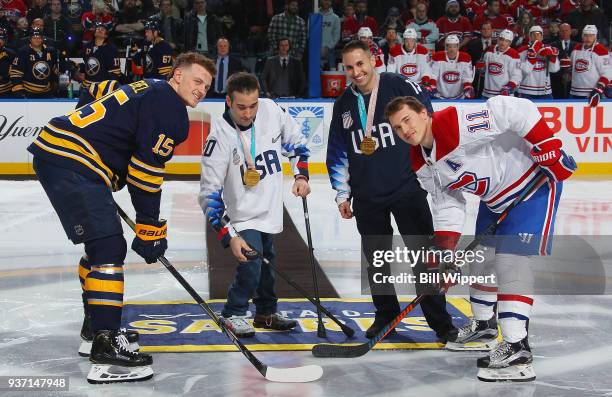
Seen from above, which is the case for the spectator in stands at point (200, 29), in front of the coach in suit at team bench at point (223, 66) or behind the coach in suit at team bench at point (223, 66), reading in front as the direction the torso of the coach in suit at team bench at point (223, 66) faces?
behind

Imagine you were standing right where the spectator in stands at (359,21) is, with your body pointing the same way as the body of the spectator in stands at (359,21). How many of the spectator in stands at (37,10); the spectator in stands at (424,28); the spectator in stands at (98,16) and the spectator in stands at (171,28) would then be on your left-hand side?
1

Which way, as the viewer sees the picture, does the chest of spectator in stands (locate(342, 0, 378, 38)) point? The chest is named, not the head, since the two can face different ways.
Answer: toward the camera

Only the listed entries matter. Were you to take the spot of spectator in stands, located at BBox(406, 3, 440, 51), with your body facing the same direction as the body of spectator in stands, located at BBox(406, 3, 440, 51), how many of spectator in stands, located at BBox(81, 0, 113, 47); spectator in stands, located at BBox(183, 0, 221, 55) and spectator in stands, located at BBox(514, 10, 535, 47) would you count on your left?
1

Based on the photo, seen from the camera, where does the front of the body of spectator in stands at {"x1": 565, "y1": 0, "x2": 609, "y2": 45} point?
toward the camera

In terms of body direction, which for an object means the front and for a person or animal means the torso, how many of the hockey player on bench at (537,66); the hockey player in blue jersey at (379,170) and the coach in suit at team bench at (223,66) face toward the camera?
3

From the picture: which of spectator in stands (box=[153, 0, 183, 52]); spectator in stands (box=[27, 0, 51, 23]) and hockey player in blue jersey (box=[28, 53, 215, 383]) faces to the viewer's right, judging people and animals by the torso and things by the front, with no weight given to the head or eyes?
the hockey player in blue jersey

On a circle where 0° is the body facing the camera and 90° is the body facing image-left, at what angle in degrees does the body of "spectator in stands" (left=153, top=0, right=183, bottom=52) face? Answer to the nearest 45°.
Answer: approximately 0°

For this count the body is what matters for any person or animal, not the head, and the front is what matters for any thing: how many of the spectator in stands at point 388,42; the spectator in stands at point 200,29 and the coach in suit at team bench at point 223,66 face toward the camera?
3

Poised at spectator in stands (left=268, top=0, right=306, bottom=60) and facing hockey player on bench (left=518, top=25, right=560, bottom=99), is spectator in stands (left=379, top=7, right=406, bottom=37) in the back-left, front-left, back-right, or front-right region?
front-left

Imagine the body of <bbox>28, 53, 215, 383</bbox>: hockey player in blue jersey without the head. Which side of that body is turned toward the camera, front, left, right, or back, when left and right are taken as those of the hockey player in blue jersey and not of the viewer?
right

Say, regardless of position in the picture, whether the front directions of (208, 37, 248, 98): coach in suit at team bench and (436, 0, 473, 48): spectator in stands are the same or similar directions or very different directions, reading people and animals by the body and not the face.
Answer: same or similar directions

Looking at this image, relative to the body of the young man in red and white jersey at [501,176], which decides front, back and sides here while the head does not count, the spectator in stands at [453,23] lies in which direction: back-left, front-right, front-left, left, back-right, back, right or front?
back-right

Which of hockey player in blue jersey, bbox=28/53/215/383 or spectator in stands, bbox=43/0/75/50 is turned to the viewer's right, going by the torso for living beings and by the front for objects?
the hockey player in blue jersey

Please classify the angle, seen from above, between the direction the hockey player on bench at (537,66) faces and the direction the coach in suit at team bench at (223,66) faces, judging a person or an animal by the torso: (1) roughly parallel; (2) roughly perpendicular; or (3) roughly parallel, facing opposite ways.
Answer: roughly parallel

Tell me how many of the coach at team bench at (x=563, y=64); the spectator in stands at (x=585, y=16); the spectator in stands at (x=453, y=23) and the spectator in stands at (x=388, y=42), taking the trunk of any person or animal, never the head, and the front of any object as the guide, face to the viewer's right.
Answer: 0

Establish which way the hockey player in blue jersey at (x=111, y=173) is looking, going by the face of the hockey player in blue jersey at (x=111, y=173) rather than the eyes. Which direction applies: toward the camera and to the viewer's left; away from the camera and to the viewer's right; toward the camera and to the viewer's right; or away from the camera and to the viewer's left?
toward the camera and to the viewer's right

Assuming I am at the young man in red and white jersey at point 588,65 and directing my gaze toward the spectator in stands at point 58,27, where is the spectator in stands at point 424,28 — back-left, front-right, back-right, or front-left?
front-right
